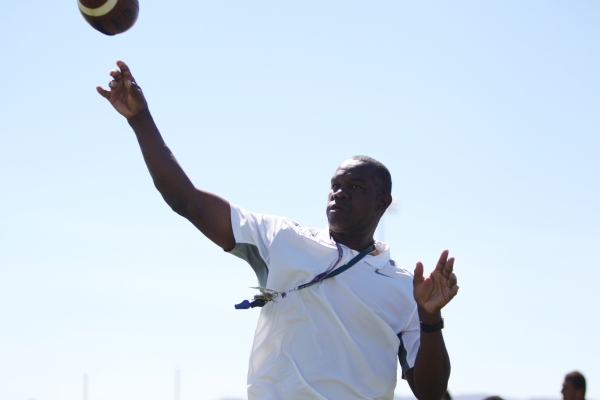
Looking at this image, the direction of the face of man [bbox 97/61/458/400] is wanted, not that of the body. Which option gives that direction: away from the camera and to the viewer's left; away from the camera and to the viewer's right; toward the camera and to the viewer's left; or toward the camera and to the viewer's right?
toward the camera and to the viewer's left

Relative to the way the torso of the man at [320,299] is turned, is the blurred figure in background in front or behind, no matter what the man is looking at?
behind
